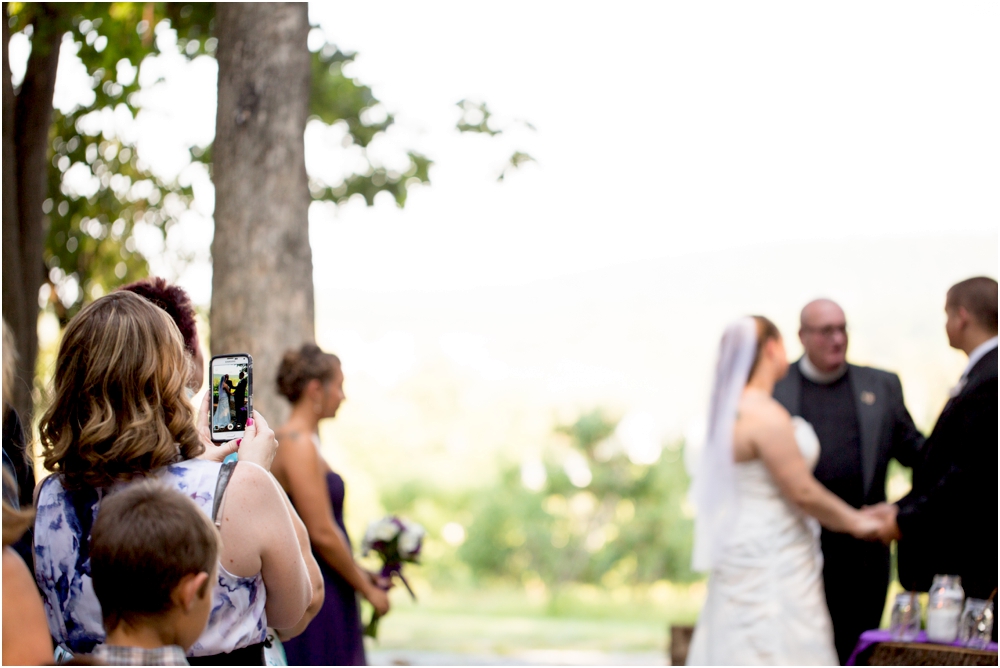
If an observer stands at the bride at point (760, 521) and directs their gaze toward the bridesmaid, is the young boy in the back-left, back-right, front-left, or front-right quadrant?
front-left

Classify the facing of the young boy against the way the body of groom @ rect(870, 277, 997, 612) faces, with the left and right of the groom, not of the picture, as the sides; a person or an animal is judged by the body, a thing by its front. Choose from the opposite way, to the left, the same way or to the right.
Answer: to the right

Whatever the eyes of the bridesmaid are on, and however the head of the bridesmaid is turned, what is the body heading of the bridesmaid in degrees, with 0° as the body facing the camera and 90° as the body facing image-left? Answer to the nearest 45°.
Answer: approximately 270°

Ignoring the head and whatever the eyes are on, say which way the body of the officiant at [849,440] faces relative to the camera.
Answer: toward the camera

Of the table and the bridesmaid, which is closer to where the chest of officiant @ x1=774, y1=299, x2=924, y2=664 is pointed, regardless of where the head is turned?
the table

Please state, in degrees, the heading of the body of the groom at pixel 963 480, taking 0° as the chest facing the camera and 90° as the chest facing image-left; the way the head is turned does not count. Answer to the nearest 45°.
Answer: approximately 90°

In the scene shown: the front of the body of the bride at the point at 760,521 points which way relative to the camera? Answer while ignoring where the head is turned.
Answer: to the viewer's right

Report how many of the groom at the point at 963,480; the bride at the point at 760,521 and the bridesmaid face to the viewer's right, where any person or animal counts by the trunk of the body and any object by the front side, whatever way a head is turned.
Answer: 2

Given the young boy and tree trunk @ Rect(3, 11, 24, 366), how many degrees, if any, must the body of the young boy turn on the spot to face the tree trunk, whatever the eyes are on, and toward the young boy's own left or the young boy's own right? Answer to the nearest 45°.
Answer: approximately 45° to the young boy's own left

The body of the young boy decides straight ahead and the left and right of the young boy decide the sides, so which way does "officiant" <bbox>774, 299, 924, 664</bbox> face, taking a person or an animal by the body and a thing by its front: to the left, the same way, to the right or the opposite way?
the opposite way

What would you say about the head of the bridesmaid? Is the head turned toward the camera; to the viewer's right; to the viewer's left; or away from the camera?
to the viewer's right

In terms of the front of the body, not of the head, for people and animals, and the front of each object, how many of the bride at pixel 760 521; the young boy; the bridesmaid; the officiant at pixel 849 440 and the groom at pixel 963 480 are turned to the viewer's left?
1

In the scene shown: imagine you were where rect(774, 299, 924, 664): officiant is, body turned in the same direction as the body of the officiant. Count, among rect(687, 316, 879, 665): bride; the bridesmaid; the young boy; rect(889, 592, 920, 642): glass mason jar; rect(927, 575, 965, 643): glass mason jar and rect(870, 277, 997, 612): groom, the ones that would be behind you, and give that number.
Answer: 0
